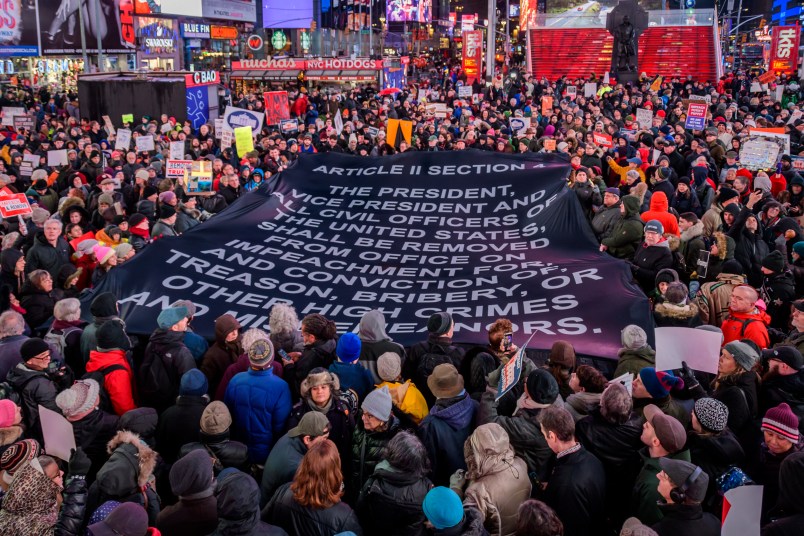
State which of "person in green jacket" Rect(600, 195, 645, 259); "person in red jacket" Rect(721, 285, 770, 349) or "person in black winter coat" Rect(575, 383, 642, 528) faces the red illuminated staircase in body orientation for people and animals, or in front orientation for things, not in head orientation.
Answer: the person in black winter coat

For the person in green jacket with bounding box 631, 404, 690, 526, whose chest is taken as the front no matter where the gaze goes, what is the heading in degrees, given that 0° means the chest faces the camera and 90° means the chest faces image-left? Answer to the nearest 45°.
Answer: approximately 135°

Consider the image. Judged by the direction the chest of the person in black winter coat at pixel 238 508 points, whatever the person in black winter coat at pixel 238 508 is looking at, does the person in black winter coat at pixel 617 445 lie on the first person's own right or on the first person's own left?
on the first person's own right

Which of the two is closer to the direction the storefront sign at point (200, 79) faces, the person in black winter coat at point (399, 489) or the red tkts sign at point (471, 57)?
the person in black winter coat

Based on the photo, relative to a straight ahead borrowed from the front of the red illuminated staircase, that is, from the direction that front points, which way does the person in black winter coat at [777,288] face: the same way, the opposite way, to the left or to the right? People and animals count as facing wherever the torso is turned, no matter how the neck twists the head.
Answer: to the right

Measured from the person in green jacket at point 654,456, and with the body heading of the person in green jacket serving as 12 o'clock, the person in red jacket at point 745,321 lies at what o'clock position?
The person in red jacket is roughly at 2 o'clock from the person in green jacket.

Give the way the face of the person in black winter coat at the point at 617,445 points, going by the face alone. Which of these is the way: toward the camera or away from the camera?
away from the camera

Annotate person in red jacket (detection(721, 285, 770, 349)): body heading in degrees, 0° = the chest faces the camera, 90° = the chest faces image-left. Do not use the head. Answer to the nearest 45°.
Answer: approximately 45°

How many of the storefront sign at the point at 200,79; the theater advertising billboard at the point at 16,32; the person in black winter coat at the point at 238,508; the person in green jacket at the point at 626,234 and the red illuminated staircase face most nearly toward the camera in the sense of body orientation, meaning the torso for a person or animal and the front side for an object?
3

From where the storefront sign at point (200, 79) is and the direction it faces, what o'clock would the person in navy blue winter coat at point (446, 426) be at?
The person in navy blue winter coat is roughly at 12 o'clock from the storefront sign.
